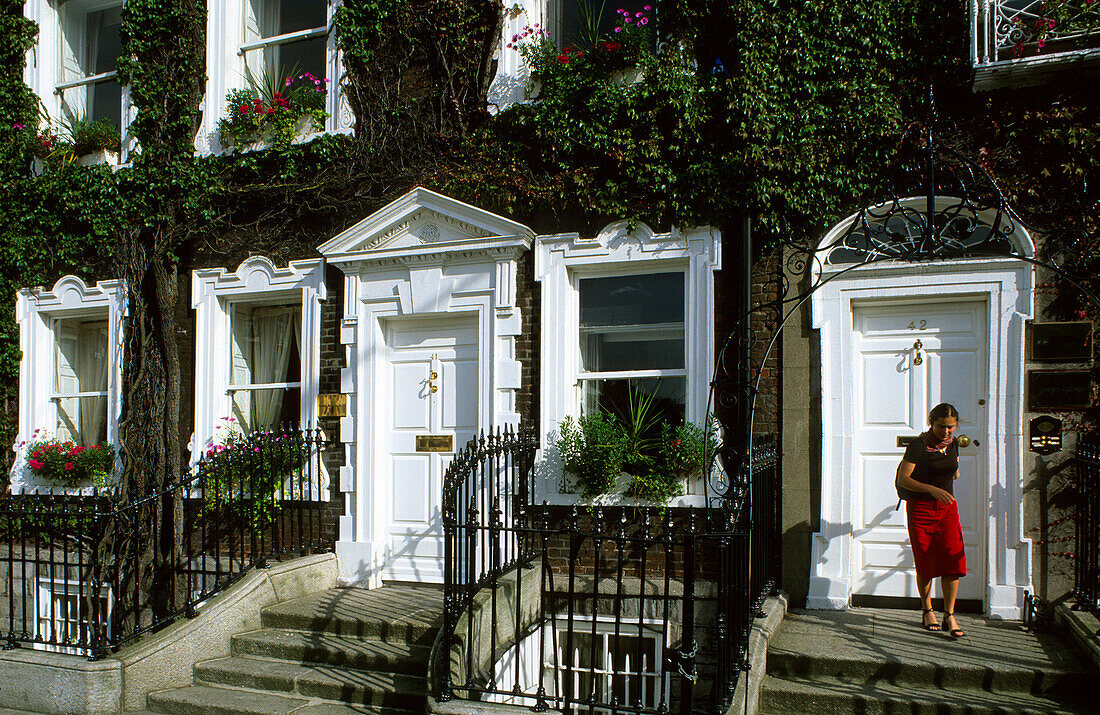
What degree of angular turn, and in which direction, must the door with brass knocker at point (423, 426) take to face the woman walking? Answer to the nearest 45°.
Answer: approximately 45° to its left

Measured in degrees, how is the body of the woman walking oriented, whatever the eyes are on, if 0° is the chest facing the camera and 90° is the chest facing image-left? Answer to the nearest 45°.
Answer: approximately 315°

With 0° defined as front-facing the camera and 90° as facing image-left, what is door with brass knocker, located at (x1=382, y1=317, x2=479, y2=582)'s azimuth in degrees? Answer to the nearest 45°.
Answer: approximately 0°

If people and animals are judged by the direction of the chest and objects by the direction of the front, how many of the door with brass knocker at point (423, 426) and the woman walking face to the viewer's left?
0
